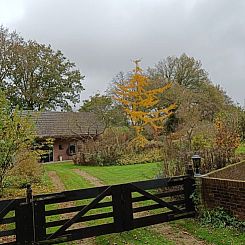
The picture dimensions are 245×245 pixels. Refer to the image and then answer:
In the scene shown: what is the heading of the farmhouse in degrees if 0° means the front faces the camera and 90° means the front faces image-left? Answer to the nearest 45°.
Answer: approximately 0°

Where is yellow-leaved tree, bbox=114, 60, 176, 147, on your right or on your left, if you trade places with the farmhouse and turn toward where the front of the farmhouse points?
on your left

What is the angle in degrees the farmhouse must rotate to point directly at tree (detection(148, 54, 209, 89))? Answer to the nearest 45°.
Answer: approximately 90° to its left
